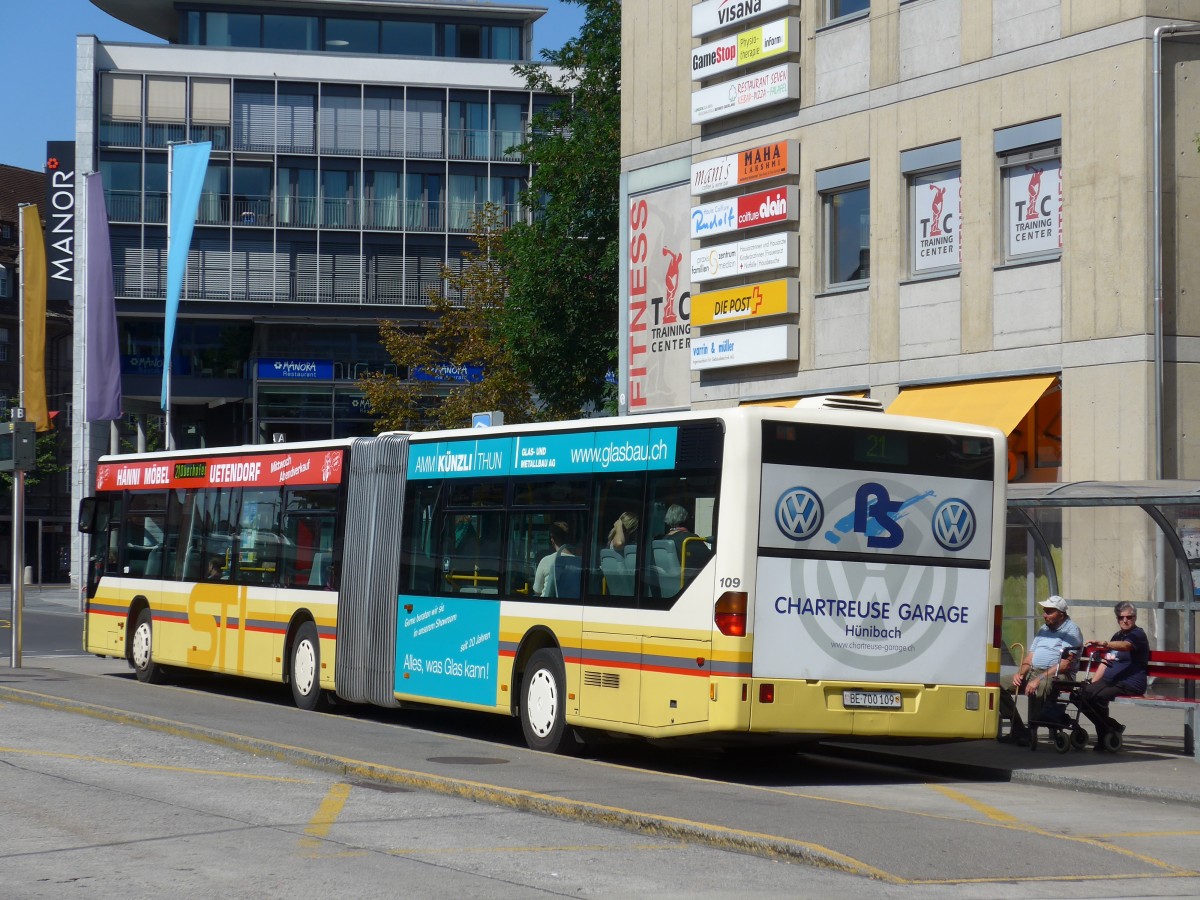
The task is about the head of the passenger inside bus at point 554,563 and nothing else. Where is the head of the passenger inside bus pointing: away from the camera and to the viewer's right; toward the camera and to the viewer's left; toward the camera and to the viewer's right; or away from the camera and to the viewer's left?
away from the camera and to the viewer's left

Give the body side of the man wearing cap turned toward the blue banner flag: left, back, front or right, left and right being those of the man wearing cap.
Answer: right

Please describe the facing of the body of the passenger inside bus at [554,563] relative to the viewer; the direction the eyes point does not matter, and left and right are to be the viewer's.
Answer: facing away from the viewer and to the left of the viewer

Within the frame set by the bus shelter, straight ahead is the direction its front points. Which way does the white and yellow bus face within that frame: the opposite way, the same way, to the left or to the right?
to the right

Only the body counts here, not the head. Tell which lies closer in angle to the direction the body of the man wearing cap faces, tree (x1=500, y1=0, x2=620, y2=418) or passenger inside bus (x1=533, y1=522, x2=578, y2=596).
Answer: the passenger inside bus

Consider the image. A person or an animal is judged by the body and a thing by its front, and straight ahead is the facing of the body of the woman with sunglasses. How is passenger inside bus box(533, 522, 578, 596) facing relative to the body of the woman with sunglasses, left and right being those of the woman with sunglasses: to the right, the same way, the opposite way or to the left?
to the right

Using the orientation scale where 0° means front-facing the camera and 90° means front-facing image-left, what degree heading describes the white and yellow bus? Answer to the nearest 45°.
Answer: approximately 135°

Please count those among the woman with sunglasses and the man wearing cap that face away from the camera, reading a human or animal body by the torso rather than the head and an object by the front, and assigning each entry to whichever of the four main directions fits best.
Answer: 0

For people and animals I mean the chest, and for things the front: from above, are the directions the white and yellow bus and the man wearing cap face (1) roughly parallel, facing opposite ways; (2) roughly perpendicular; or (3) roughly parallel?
roughly perpendicular

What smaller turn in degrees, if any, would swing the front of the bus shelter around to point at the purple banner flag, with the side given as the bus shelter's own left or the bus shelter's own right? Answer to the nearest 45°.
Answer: approximately 90° to the bus shelter's own right
